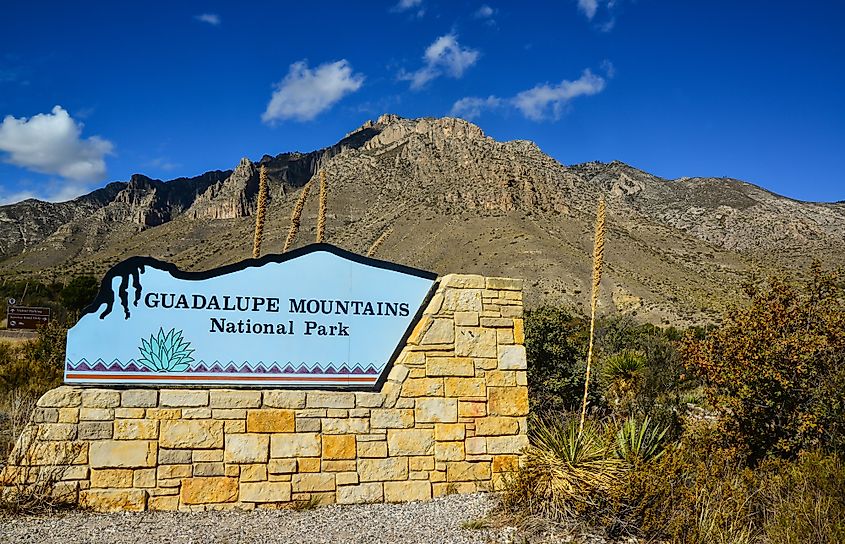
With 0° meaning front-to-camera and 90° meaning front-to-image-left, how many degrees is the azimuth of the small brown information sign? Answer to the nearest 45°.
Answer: approximately 0°

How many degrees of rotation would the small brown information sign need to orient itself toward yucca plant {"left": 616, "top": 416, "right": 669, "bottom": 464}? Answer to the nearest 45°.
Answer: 0° — it already faces it

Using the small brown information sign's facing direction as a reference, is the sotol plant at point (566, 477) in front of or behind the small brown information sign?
in front

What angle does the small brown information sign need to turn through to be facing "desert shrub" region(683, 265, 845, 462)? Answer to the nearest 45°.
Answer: approximately 45° to its left
